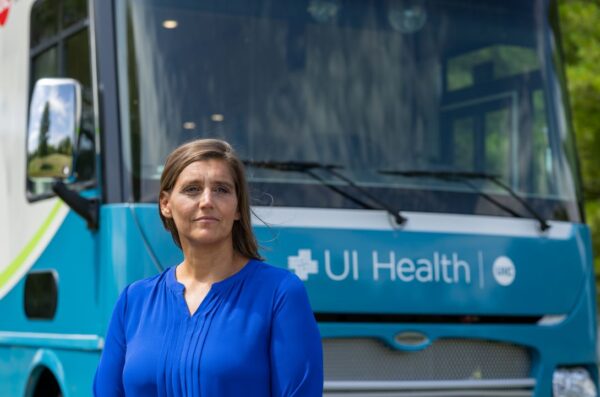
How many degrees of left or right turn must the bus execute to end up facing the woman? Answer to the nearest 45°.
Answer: approximately 45° to its right
